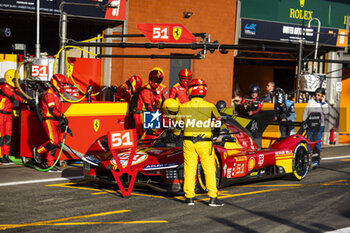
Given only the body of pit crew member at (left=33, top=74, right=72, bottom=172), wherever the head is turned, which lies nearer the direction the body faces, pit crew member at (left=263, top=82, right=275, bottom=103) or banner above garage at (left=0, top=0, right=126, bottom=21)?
the pit crew member

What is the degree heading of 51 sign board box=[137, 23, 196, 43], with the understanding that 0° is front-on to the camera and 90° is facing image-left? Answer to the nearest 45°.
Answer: approximately 0°

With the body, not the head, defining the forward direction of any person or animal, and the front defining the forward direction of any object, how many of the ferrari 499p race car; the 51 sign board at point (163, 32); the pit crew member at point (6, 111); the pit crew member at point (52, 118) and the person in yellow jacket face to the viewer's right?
2

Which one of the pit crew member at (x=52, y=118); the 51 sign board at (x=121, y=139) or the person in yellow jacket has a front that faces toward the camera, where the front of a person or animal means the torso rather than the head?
the 51 sign board

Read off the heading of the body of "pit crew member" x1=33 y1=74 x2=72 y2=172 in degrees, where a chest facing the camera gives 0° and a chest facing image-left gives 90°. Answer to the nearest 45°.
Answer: approximately 270°

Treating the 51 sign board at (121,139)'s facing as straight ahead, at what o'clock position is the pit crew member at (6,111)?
The pit crew member is roughly at 5 o'clock from the 51 sign board.

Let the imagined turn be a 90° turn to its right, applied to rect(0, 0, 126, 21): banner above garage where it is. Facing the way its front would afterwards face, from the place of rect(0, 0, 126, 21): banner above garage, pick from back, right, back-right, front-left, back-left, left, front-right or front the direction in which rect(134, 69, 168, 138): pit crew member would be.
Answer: back-left

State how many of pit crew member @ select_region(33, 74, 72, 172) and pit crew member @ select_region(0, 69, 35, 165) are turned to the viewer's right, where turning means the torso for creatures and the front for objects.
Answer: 2

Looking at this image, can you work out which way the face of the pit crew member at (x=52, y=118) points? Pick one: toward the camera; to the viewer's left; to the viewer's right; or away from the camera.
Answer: to the viewer's right
